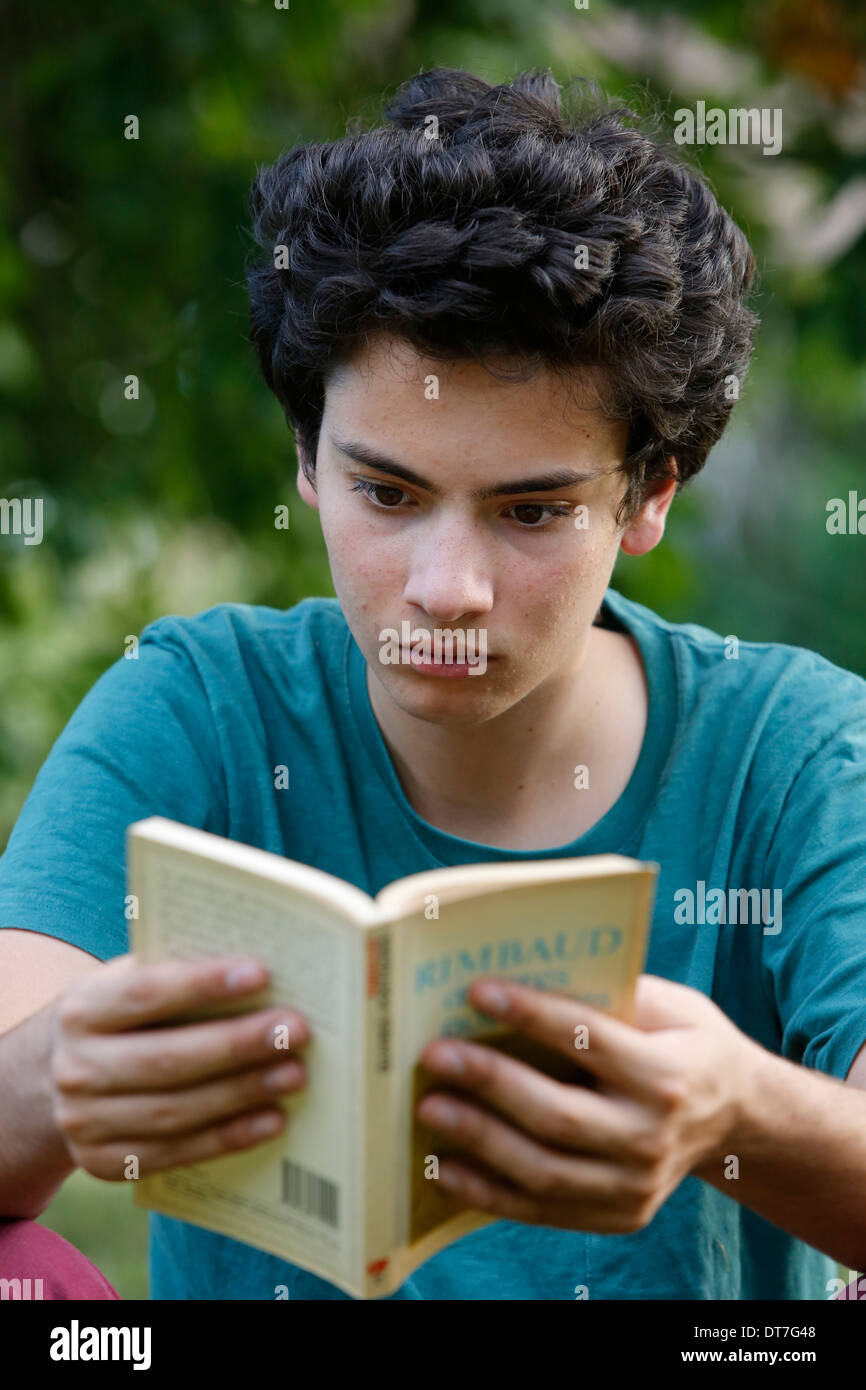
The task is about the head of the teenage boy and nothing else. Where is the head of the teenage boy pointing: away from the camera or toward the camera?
toward the camera

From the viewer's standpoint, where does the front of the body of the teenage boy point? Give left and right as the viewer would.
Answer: facing the viewer
